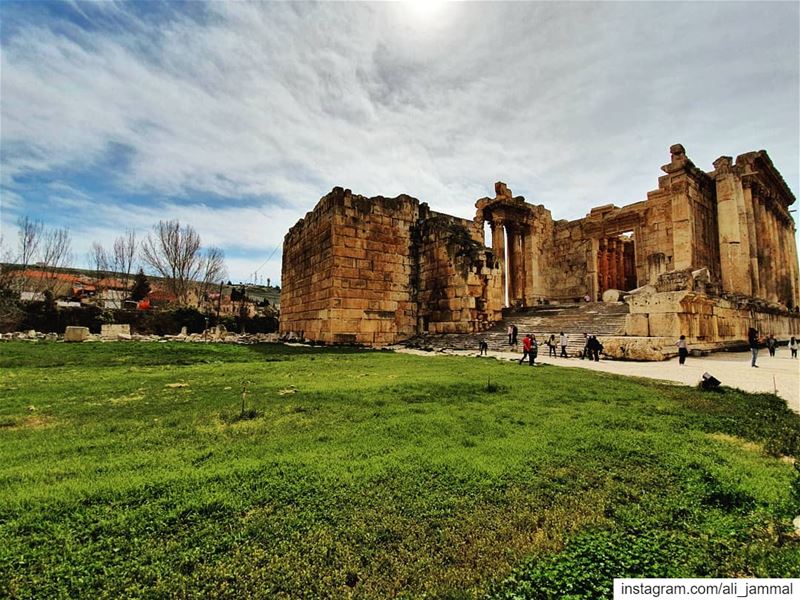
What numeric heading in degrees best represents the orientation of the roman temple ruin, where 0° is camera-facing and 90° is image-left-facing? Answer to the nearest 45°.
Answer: approximately 45°

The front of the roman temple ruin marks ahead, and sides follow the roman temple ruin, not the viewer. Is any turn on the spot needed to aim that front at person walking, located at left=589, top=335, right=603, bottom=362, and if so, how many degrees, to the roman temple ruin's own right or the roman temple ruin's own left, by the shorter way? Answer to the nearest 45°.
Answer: approximately 45° to the roman temple ruin's own left

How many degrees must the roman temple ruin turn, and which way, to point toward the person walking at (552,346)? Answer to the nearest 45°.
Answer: approximately 45° to its left
